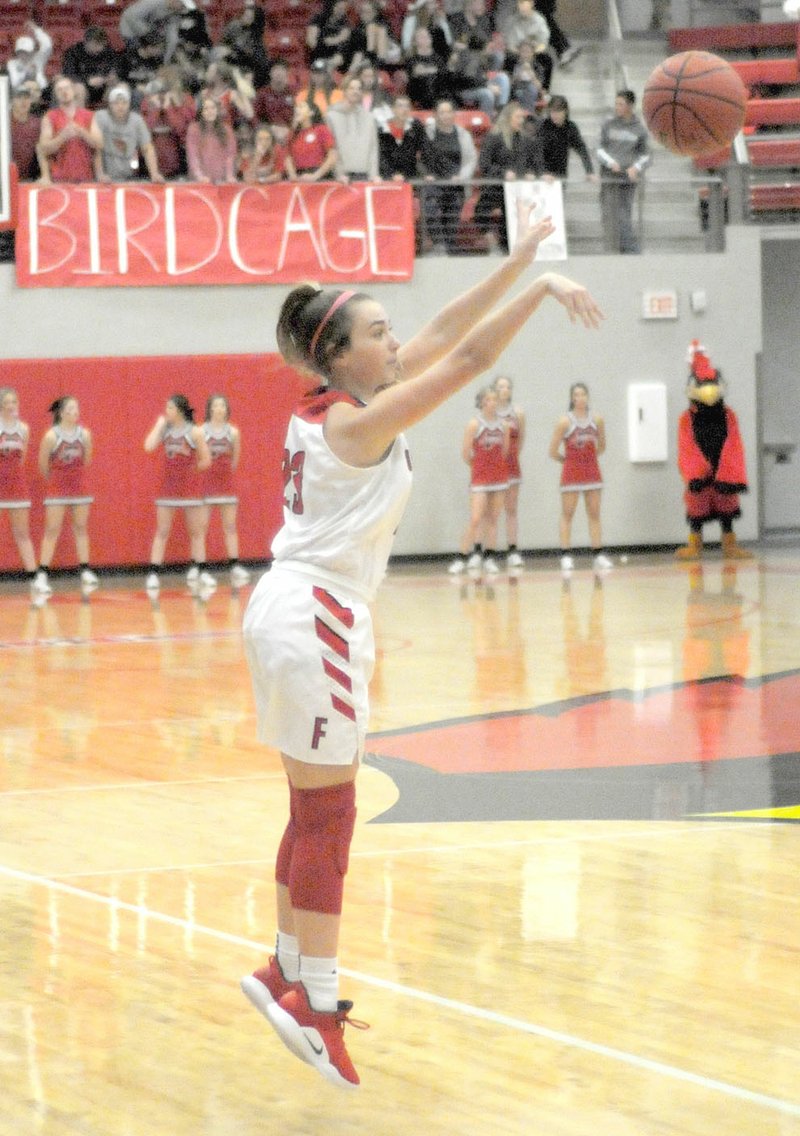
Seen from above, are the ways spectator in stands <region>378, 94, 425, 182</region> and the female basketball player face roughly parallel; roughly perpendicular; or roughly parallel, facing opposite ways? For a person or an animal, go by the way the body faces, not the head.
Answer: roughly perpendicular

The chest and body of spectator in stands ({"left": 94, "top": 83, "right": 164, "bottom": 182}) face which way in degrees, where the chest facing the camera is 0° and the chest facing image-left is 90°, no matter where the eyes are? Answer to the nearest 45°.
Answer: approximately 0°

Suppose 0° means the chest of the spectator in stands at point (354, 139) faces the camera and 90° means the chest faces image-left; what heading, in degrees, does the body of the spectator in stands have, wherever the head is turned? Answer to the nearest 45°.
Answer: approximately 0°

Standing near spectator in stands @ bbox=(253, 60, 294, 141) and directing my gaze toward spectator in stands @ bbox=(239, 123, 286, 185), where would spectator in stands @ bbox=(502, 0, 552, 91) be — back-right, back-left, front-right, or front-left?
back-left

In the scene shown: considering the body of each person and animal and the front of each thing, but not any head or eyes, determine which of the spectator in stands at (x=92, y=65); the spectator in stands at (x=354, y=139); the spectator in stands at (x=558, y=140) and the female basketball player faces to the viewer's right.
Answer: the female basketball player

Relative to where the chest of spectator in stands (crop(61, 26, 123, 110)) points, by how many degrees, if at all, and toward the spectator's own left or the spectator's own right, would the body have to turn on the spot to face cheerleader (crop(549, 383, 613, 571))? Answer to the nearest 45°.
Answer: approximately 45° to the spectator's own left

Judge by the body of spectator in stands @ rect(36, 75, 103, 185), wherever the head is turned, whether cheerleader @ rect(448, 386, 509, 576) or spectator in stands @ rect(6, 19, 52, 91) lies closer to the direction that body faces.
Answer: the cheerleader
